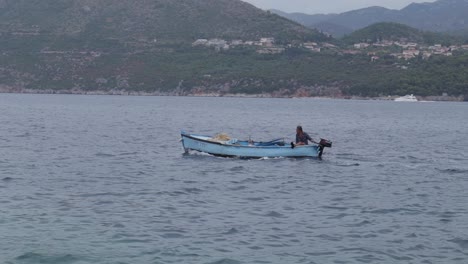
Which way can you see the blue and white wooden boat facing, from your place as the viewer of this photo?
facing to the left of the viewer
